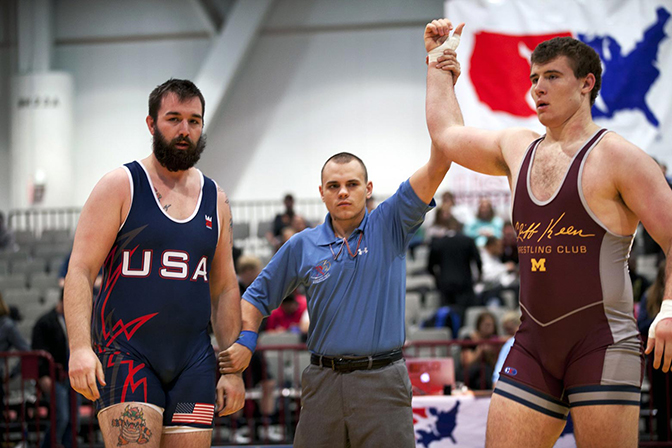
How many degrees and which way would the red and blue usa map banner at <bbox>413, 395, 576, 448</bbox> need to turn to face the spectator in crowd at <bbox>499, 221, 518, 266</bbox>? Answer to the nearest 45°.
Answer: approximately 180°

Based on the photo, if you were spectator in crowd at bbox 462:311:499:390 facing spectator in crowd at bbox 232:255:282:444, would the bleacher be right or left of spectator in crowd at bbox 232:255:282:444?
right

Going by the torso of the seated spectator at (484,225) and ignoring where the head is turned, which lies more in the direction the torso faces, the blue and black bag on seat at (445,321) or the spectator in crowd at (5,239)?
the blue and black bag on seat

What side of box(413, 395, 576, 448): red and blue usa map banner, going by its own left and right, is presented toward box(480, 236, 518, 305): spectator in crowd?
back

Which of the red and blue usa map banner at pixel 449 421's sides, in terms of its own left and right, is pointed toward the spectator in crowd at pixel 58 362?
right

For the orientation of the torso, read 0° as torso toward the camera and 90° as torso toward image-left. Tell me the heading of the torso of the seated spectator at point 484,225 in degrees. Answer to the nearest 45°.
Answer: approximately 0°

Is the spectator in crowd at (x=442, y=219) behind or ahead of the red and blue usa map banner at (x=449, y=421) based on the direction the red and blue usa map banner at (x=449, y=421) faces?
behind

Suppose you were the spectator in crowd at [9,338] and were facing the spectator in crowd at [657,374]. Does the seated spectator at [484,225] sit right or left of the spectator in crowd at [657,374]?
left
